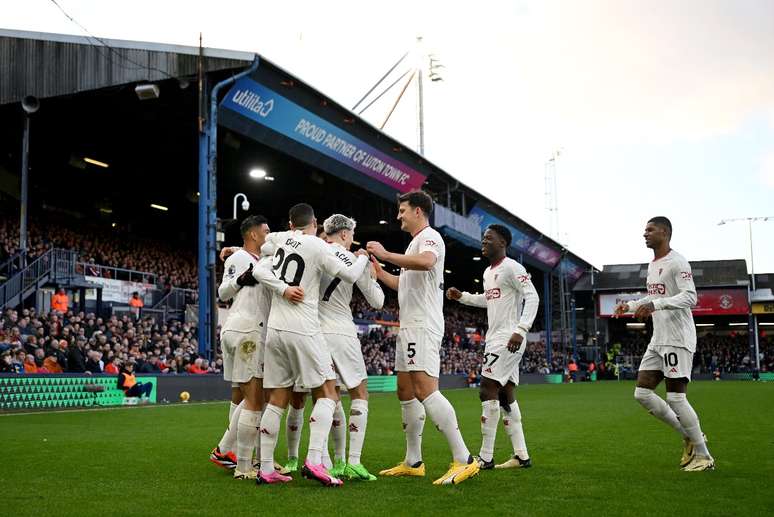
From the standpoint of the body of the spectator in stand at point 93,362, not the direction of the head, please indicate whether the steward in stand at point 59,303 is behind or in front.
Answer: behind

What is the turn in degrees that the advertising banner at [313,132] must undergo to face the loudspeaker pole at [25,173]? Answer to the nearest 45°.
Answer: approximately 135° to its right

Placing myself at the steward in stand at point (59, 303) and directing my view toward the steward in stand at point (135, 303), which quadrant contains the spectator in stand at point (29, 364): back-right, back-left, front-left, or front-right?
back-right

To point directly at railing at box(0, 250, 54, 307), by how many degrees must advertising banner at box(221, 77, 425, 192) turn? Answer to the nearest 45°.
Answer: approximately 135° to its right

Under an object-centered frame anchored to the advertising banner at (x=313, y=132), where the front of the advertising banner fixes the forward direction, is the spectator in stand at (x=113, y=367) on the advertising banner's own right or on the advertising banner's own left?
on the advertising banner's own right

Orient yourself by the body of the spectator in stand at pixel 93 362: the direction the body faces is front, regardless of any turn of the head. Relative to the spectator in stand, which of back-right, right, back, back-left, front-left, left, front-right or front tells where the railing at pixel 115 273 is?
back-left

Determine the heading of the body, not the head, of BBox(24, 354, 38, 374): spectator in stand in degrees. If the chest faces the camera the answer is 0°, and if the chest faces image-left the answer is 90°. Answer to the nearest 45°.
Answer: approximately 315°

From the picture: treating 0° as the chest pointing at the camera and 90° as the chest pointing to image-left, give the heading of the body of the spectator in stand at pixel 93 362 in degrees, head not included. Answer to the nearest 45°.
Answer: approximately 315°
